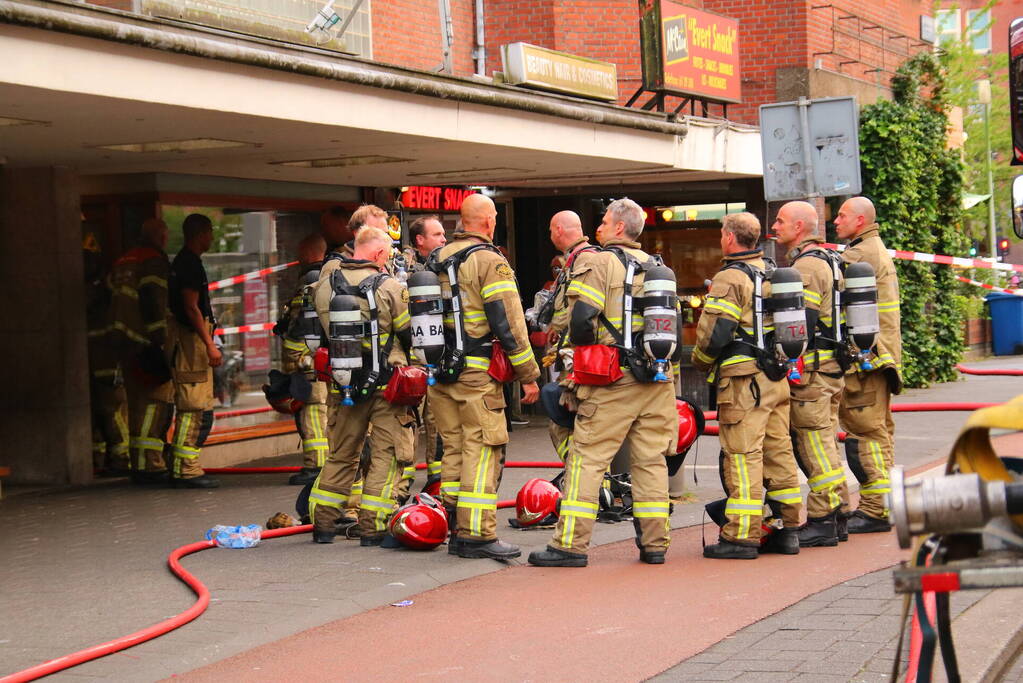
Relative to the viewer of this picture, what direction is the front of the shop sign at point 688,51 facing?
facing the viewer and to the right of the viewer

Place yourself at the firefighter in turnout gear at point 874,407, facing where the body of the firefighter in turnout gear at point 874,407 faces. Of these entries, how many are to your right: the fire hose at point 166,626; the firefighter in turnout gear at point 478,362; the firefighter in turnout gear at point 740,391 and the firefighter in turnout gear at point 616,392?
0

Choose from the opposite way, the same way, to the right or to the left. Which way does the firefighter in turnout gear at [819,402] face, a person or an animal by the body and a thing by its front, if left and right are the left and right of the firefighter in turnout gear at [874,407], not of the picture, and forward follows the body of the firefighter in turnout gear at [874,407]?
the same way

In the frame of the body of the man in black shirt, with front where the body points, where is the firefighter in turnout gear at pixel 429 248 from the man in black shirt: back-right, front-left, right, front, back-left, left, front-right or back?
front-right

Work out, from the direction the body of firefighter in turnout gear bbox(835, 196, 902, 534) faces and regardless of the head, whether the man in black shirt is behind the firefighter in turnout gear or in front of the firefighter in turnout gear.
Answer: in front

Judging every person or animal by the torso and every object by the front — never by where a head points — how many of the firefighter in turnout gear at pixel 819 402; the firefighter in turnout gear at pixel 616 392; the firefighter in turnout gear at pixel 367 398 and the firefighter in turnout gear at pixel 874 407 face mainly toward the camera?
0

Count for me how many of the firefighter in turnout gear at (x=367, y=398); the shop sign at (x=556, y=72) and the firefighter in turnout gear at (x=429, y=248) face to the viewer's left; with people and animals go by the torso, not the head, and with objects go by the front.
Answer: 0

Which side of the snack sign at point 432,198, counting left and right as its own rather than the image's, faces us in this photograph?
front

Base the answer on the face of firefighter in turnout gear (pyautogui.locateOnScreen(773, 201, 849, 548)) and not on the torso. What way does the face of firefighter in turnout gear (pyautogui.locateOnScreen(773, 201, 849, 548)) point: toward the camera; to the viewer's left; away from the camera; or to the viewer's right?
to the viewer's left

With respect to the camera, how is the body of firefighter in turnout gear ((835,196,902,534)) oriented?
to the viewer's left

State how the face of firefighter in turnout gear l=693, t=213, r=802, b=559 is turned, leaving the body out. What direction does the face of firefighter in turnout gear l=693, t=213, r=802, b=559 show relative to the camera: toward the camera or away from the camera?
away from the camera

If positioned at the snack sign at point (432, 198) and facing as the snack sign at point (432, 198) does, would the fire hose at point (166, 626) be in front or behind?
in front

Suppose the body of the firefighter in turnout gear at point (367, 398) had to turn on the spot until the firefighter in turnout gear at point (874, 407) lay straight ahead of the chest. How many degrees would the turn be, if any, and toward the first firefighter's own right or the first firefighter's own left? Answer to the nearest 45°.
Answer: approximately 45° to the first firefighter's own right
